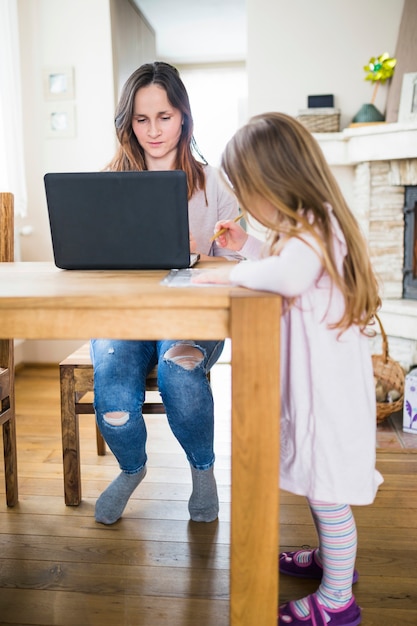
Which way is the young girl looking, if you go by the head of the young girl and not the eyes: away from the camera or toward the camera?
away from the camera

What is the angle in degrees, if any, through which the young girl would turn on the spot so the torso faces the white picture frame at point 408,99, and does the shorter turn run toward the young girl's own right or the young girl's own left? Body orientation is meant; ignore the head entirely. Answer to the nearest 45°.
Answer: approximately 90° to the young girl's own right

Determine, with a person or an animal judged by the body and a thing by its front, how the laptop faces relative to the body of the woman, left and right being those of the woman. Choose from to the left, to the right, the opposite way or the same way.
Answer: the opposite way

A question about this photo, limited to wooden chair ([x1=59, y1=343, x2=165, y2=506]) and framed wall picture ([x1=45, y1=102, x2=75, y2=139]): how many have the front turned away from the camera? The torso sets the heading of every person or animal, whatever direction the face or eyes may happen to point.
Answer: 0

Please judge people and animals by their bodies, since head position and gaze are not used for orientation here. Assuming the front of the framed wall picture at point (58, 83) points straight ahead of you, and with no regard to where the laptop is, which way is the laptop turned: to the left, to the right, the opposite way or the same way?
the opposite way

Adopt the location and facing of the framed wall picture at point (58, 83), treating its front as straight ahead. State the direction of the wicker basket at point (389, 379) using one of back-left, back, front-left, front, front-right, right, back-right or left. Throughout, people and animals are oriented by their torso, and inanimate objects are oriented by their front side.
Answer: front-left

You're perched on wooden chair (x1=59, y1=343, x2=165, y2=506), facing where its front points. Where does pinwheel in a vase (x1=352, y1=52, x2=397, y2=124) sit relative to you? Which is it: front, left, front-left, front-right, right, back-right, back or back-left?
back-left

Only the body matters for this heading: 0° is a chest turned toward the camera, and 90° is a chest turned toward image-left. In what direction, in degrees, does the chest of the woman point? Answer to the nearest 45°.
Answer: approximately 0°

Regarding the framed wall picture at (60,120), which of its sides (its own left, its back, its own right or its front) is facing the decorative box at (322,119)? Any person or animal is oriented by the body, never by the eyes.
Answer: left

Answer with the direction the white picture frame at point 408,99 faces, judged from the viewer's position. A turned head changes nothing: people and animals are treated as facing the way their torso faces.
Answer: facing the viewer and to the left of the viewer

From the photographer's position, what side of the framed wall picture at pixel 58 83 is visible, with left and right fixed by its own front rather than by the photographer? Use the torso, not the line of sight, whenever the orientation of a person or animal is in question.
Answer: front

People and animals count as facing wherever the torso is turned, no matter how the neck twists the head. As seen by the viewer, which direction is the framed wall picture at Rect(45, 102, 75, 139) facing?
toward the camera

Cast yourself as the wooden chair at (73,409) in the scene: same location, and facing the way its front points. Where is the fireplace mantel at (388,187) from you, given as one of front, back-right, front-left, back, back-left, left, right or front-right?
back-left

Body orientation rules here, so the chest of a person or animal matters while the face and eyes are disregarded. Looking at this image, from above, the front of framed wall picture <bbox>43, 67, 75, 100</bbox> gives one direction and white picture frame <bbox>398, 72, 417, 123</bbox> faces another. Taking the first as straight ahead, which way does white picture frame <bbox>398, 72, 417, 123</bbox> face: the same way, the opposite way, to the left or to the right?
the same way

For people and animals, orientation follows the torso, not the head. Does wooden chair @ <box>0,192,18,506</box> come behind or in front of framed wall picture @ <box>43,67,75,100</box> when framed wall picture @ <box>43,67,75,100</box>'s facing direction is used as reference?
in front

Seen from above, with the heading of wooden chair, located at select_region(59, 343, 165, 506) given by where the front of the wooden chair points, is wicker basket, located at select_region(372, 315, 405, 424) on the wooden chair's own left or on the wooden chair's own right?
on the wooden chair's own left

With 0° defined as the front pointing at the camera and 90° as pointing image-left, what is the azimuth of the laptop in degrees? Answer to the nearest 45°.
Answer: approximately 180°
